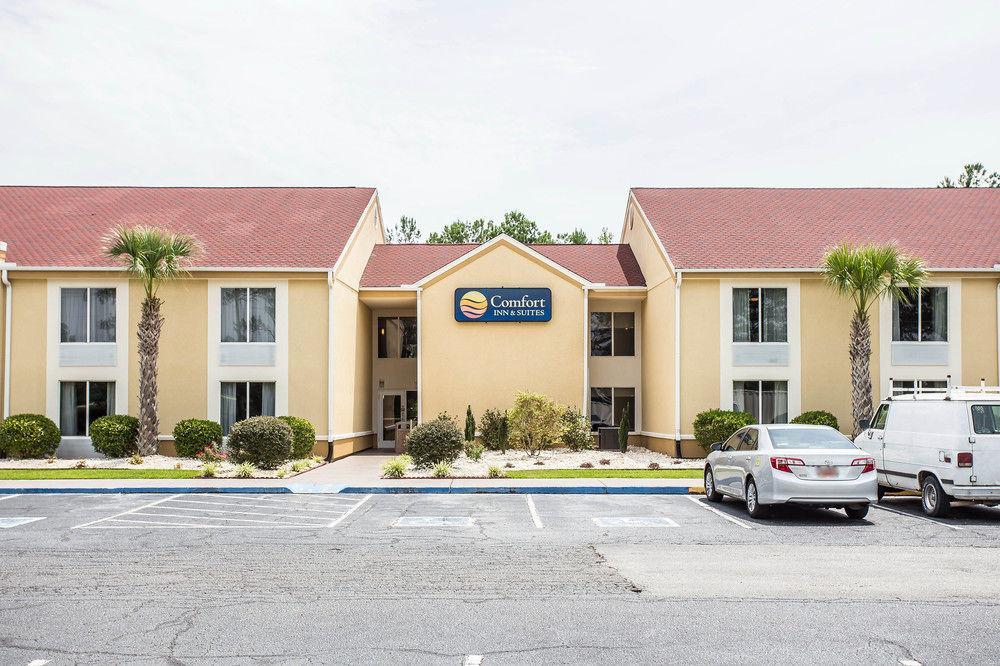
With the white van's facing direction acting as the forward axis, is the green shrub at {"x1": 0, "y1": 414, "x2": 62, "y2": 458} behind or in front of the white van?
in front

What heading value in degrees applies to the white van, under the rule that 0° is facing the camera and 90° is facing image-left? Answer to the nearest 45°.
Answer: approximately 135°

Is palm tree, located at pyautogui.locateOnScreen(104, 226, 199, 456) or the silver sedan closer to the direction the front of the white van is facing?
the palm tree

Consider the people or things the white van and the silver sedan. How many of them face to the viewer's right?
0

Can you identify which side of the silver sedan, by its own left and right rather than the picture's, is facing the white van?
right

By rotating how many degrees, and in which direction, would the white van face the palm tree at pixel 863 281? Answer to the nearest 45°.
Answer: approximately 45° to its right

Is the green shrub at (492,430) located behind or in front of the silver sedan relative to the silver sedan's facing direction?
in front

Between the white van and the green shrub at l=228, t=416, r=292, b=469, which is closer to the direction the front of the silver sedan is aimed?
the green shrub

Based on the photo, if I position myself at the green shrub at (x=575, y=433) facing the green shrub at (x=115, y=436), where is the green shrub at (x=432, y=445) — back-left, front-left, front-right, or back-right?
front-left

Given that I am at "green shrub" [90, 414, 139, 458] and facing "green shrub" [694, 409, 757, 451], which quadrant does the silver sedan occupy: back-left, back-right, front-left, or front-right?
front-right

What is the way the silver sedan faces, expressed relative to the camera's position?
facing away from the viewer and to the left of the viewer

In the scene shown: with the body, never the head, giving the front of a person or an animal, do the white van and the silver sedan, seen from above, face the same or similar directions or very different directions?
same or similar directions

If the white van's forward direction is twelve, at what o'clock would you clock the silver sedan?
The silver sedan is roughly at 9 o'clock from the white van.
